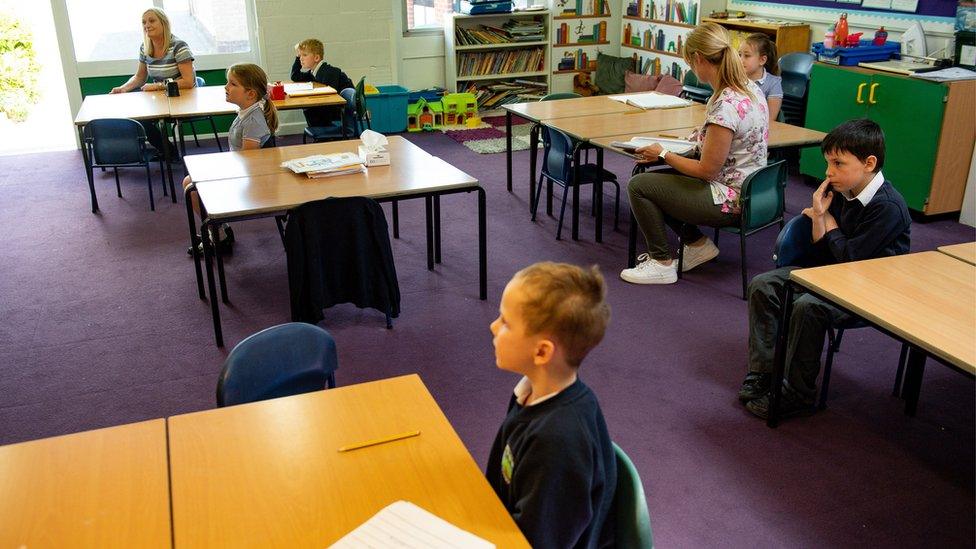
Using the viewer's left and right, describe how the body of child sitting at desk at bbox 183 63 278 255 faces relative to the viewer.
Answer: facing to the left of the viewer

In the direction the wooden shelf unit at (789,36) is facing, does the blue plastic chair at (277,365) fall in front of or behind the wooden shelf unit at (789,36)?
in front

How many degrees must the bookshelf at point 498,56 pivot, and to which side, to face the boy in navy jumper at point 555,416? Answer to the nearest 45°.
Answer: approximately 45° to its right

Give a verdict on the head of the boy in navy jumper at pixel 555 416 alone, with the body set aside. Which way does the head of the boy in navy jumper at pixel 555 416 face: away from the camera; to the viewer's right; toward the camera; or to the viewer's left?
to the viewer's left

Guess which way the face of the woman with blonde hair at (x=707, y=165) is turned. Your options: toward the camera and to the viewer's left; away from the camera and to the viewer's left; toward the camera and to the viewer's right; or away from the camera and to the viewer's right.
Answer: away from the camera and to the viewer's left

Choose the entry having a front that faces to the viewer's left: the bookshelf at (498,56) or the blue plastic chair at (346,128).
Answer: the blue plastic chair

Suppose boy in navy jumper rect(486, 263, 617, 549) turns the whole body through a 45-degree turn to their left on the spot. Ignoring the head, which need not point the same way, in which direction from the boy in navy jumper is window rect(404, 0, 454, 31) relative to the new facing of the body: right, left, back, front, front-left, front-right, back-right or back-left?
back-right

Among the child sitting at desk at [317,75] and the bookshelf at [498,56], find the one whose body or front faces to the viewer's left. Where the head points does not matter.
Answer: the child sitting at desk

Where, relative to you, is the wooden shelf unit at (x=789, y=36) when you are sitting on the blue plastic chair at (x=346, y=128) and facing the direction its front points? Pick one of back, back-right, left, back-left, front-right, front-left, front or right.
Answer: back

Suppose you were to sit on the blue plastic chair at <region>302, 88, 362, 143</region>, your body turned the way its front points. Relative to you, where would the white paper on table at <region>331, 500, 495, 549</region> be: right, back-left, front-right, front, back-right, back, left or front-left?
left

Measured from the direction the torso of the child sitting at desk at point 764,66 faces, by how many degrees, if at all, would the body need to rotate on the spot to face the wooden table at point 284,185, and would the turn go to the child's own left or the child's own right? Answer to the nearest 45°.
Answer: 0° — they already face it

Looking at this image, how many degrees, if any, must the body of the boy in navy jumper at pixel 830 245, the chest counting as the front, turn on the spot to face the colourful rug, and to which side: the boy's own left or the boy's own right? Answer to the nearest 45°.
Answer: approximately 90° to the boy's own right

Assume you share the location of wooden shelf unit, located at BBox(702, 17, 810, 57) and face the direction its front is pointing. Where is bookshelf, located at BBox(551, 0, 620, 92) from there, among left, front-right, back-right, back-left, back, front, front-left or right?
right

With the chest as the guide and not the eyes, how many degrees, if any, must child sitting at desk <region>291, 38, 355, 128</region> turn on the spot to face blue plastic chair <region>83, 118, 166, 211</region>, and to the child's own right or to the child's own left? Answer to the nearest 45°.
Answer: approximately 45° to the child's own left
